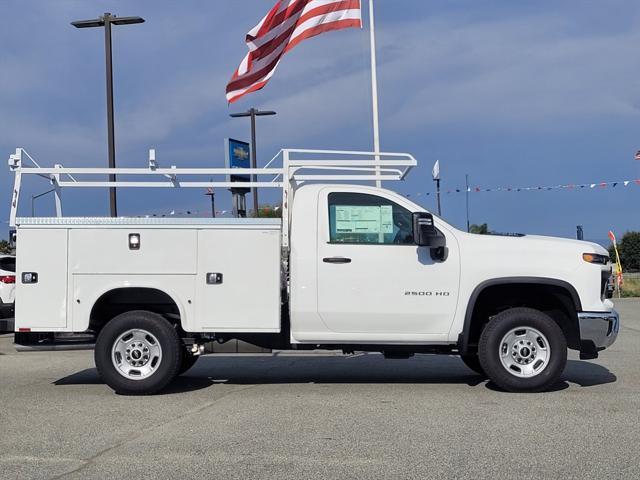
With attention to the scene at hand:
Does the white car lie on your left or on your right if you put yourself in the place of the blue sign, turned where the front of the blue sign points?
on your right

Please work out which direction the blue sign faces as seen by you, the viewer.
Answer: facing the viewer and to the right of the viewer

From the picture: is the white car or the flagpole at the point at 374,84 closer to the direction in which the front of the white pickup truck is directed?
the flagpole

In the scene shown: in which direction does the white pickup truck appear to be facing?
to the viewer's right

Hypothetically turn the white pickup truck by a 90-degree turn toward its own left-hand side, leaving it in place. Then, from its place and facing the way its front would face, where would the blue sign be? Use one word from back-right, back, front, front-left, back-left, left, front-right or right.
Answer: front

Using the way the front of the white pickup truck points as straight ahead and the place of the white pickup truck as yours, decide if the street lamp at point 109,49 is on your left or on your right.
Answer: on your left

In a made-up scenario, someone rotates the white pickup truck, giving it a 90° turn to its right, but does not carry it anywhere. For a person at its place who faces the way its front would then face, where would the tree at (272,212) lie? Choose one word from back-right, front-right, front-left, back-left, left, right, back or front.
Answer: back
